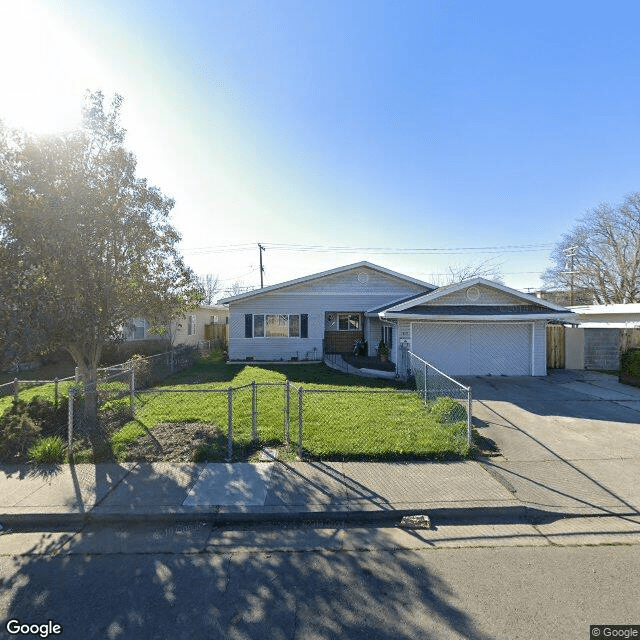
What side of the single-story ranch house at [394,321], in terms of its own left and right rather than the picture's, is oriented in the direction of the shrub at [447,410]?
front

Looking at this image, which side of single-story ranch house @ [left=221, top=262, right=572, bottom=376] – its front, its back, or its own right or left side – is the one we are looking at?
front

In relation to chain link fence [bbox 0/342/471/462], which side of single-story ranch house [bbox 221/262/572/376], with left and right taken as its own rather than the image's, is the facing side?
front

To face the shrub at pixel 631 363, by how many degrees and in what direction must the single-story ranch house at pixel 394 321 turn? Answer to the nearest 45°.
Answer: approximately 45° to its left

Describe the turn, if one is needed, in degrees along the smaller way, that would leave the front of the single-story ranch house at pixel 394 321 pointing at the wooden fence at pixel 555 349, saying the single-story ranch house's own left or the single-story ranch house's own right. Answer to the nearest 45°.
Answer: approximately 90° to the single-story ranch house's own left

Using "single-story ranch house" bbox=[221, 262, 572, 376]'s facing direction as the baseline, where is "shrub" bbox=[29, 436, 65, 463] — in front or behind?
in front

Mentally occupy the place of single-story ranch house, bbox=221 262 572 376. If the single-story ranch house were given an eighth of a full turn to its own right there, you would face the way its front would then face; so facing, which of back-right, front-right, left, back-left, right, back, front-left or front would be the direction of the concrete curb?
front-left

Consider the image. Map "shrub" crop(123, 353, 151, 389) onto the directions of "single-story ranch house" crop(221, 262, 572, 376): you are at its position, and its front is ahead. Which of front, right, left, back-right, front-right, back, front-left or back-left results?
front-right

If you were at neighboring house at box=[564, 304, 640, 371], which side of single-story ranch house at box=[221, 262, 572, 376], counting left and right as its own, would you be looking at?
left

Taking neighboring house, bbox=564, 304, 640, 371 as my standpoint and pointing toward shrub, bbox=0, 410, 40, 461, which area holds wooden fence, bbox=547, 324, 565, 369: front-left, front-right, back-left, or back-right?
front-right
